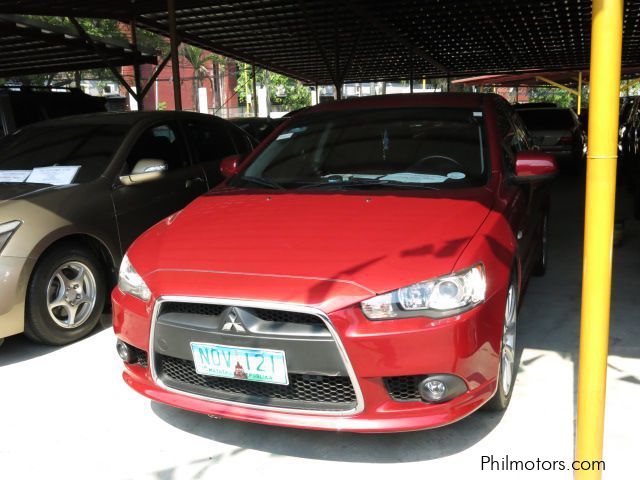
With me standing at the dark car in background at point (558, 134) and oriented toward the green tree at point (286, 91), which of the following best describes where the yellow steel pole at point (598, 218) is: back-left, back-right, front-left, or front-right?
back-left

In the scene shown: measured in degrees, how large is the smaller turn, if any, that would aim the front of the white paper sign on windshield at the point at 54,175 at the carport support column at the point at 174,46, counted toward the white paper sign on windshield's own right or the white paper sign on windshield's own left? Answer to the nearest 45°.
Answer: approximately 135° to the white paper sign on windshield's own right

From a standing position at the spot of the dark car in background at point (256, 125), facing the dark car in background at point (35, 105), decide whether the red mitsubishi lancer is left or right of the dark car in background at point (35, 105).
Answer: left

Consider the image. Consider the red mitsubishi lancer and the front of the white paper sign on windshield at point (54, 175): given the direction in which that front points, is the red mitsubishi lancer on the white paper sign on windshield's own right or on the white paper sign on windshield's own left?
on the white paper sign on windshield's own left

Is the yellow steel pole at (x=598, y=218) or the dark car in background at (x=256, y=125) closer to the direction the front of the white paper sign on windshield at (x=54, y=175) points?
the yellow steel pole

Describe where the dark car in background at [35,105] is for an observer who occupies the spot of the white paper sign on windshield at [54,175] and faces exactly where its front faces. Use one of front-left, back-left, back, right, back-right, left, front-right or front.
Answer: back-right

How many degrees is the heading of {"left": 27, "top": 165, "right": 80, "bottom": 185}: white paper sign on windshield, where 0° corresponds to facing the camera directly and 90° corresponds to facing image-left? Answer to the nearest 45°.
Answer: approximately 45°

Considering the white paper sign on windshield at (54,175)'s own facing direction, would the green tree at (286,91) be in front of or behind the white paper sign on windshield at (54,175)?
behind

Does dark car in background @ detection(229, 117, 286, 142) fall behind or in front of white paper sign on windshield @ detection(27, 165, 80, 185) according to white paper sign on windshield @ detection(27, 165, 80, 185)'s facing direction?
behind

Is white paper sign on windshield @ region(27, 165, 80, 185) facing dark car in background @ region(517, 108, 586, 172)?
no

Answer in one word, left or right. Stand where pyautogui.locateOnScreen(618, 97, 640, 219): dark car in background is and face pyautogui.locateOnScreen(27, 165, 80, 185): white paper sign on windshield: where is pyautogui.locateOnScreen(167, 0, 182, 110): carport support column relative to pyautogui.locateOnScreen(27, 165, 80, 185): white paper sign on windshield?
right

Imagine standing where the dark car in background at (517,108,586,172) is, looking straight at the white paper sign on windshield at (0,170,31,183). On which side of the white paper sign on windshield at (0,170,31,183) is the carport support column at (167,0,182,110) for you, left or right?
right
